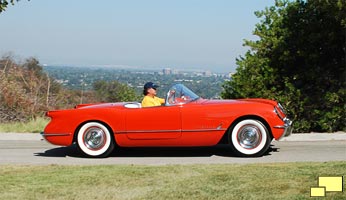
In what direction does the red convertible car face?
to the viewer's right

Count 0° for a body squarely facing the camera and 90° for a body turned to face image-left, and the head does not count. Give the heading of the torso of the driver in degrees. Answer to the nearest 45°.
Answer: approximately 270°

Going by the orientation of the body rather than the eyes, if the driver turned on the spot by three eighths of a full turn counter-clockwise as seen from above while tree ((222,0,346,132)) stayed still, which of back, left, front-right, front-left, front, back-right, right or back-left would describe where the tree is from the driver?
right

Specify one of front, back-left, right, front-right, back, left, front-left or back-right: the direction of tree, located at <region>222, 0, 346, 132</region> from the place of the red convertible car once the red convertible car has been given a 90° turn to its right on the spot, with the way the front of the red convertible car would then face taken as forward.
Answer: back-left
